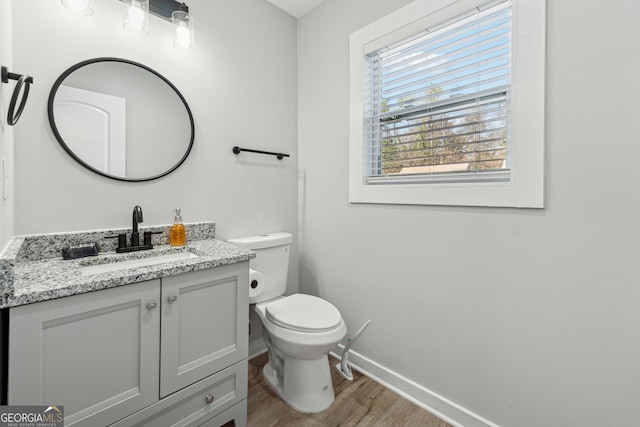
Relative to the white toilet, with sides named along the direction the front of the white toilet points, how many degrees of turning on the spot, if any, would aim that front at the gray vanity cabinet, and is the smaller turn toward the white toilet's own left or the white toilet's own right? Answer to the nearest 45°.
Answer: approximately 90° to the white toilet's own right

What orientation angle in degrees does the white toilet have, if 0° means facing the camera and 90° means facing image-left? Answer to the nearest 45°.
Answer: approximately 315°

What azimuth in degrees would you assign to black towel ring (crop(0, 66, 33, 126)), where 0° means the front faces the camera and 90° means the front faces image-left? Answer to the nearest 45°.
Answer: approximately 270°

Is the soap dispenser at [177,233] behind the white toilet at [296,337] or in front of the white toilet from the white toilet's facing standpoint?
behind

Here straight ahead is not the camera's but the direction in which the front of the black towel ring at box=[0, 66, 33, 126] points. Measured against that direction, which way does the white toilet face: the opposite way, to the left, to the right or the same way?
to the right

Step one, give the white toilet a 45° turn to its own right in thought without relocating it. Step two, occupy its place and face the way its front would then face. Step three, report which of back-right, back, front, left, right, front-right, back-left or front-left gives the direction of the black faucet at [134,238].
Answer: right
